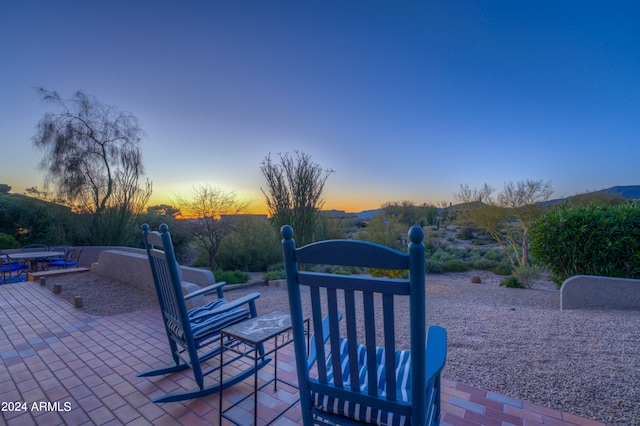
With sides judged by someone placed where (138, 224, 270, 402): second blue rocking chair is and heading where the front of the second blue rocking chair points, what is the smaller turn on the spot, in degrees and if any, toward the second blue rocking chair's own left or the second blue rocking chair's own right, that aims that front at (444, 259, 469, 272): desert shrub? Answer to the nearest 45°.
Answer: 0° — it already faces it

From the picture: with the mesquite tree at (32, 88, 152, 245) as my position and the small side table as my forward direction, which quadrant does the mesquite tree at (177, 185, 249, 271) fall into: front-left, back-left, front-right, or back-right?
front-left

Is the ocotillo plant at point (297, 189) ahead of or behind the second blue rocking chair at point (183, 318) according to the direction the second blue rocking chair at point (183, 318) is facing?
ahead

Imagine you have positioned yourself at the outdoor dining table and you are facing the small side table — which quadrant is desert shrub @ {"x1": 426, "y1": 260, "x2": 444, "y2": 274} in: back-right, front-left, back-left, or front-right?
front-left

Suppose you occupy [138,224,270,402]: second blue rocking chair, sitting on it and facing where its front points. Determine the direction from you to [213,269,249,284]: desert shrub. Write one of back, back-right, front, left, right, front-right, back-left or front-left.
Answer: front-left

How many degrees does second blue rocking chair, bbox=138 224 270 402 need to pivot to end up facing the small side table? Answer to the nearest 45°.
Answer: approximately 90° to its right

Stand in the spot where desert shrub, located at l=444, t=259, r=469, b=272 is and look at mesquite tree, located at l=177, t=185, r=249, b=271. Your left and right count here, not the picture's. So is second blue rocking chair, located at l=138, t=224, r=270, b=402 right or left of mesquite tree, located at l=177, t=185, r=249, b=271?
left

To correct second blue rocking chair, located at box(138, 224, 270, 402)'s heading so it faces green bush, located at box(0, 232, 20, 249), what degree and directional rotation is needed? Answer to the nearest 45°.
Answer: approximately 90° to its left

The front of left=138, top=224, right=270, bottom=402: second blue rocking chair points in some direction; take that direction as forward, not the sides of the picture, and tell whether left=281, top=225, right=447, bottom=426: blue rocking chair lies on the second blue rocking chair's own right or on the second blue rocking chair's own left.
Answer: on the second blue rocking chair's own right

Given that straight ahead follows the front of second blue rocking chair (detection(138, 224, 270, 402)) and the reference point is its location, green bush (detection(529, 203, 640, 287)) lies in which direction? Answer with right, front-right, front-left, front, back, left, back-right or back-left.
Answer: front-right

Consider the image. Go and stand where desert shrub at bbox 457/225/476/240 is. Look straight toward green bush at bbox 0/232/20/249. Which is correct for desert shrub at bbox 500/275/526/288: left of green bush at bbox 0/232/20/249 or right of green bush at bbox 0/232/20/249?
left

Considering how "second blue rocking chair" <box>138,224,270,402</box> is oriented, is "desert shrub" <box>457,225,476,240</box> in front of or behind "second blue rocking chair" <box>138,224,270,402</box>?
in front

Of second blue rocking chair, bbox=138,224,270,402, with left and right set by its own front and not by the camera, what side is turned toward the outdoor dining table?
left

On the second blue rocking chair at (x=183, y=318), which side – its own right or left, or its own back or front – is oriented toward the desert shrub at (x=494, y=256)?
front

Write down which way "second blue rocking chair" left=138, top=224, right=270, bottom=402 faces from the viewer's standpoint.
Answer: facing away from the viewer and to the right of the viewer

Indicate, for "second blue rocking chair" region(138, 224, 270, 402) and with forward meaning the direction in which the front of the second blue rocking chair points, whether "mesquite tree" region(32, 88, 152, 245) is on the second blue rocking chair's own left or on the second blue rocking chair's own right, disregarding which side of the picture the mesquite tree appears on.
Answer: on the second blue rocking chair's own left
